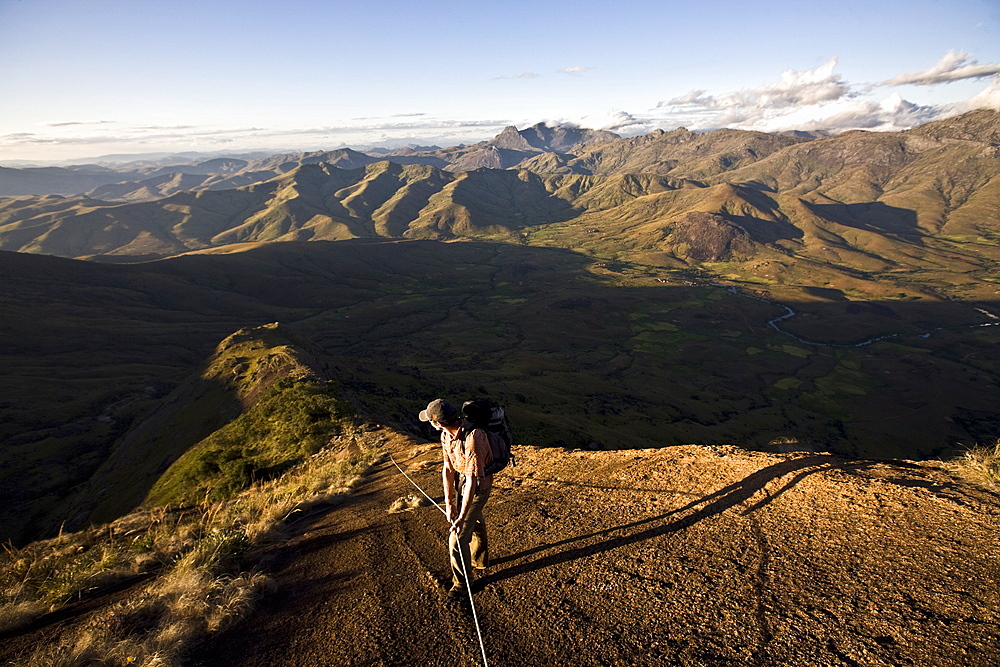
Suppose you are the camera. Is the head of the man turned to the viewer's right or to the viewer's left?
to the viewer's left

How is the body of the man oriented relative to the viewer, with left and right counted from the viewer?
facing the viewer and to the left of the viewer
